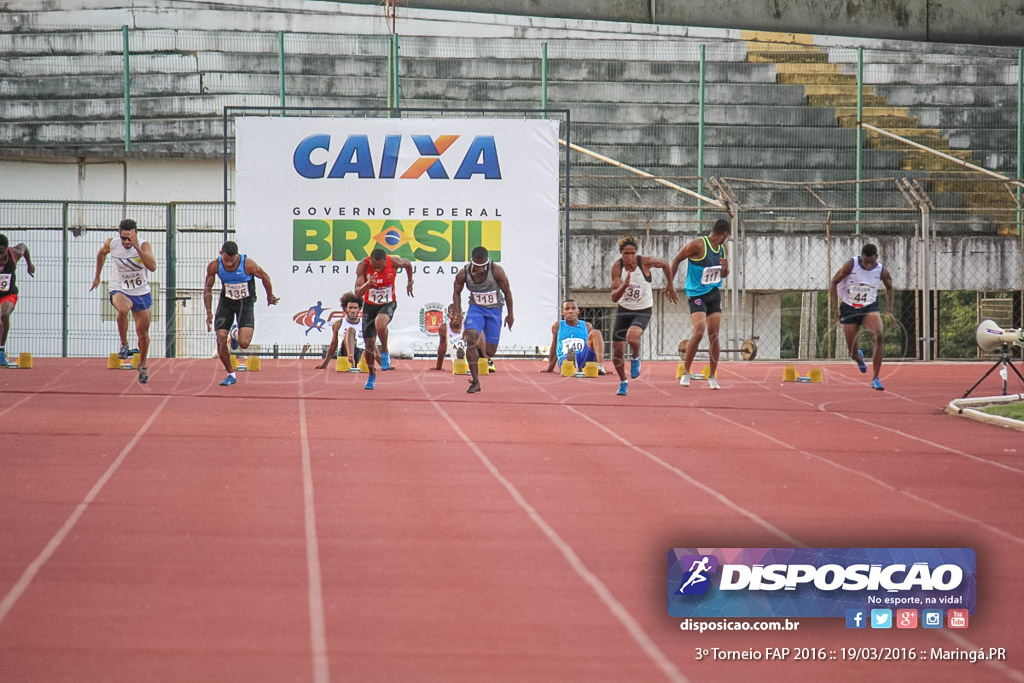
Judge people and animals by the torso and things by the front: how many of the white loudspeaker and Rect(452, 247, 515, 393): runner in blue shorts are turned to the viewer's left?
1

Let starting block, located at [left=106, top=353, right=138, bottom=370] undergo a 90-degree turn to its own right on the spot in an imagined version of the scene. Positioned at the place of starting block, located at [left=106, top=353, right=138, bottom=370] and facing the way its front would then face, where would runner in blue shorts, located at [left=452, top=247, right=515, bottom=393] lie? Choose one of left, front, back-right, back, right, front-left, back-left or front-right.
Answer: back-left

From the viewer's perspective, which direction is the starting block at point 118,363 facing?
toward the camera

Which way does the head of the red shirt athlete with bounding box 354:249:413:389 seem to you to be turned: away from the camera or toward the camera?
toward the camera

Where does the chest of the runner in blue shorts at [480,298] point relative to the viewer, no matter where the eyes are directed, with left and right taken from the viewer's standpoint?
facing the viewer

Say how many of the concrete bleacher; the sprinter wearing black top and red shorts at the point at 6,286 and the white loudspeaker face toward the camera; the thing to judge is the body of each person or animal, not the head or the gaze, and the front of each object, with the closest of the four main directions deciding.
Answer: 2

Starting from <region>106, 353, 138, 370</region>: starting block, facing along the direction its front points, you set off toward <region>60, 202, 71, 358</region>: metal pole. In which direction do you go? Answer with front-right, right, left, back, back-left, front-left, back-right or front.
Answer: back

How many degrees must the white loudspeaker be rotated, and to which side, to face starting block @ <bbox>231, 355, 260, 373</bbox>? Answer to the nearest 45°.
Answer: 0° — it already faces it

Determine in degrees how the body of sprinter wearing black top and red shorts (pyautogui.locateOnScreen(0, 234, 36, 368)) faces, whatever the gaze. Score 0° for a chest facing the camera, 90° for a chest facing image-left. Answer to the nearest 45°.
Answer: approximately 0°

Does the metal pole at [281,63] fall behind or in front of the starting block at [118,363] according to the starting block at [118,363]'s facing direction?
behind

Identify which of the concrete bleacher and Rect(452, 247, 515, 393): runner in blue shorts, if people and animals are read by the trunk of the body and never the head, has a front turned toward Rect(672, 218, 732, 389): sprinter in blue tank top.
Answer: the concrete bleacher

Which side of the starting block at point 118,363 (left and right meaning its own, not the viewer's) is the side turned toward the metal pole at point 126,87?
back

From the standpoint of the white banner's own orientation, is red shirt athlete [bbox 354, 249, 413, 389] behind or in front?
in front

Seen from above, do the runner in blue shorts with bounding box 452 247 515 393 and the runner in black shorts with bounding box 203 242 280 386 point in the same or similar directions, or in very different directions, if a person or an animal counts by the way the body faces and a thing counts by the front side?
same or similar directions

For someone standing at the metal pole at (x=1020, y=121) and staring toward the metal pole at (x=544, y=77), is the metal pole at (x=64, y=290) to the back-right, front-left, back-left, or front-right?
front-left

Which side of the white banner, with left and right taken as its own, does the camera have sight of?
front

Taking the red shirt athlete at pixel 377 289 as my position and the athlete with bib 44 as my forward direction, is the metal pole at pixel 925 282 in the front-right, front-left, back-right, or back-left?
front-left
